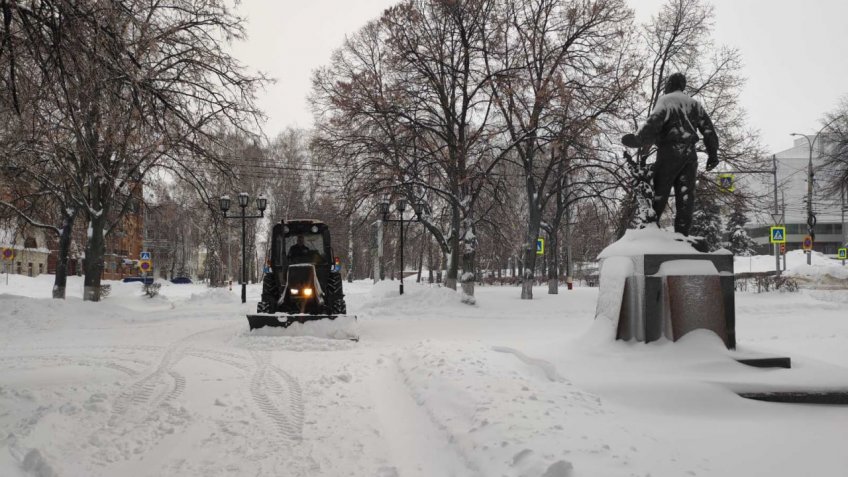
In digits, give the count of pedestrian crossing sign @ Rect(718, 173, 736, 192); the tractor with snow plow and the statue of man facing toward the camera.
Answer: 2

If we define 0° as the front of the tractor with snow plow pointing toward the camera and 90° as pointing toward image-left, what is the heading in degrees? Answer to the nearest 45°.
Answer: approximately 0°

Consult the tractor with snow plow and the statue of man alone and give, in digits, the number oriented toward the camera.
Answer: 1

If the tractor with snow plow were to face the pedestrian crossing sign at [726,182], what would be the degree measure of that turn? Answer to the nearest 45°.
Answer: approximately 90° to its left

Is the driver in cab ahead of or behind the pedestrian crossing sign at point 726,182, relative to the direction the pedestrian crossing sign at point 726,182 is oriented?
ahead

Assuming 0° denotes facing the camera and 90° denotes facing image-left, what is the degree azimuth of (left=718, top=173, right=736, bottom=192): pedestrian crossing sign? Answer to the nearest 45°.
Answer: approximately 0°

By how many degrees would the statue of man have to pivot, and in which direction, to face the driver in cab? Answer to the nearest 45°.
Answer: approximately 45° to its left

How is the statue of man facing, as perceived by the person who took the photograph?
facing away from the viewer and to the left of the viewer

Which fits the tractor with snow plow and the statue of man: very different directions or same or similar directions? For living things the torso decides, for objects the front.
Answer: very different directions

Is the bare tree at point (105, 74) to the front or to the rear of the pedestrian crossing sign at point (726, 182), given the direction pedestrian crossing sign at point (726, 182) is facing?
to the front

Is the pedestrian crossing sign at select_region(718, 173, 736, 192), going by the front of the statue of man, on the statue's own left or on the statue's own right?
on the statue's own right

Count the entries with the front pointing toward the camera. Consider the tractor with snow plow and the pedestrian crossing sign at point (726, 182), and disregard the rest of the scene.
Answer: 2

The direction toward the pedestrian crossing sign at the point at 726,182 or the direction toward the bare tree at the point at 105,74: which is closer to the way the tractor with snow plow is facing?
the bare tree
